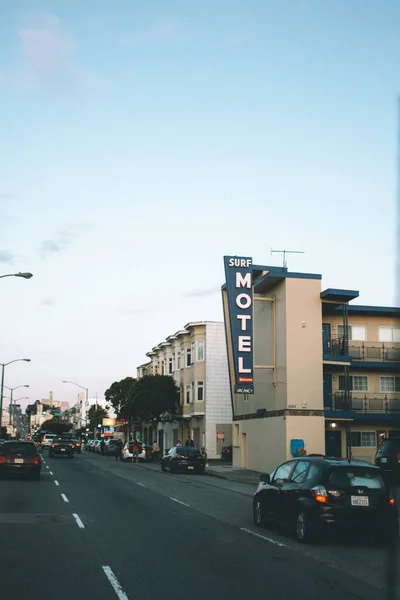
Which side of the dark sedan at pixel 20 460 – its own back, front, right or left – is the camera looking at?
back

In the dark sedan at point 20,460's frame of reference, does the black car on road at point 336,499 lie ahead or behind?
behind

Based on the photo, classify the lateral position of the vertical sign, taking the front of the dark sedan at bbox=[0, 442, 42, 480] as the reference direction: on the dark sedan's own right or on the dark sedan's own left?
on the dark sedan's own right

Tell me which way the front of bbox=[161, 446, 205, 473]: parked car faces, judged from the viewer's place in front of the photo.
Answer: facing away from the viewer and to the left of the viewer

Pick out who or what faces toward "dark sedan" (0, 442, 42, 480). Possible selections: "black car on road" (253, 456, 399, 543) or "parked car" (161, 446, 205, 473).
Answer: "black car on road" (253, 456, 399, 543)

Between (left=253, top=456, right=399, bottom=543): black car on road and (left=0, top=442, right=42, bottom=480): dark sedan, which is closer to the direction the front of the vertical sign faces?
the black car on road

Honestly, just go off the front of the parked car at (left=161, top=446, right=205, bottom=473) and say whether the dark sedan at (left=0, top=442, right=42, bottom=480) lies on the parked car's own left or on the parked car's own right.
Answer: on the parked car's own left

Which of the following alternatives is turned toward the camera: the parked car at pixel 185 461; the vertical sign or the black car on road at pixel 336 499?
the vertical sign

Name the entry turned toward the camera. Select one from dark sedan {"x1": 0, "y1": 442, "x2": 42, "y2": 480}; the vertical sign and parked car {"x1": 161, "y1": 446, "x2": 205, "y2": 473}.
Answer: the vertical sign

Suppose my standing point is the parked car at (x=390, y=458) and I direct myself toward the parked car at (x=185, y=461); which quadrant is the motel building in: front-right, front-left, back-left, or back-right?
front-right

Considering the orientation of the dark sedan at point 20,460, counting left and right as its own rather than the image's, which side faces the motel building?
right

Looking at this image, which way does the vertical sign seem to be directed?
toward the camera

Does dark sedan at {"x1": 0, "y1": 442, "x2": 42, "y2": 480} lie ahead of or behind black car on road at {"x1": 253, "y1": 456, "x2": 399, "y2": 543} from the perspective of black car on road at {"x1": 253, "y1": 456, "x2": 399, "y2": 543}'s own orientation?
ahead

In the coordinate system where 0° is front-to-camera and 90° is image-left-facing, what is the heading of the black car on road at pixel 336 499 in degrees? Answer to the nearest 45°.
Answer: approximately 135°
